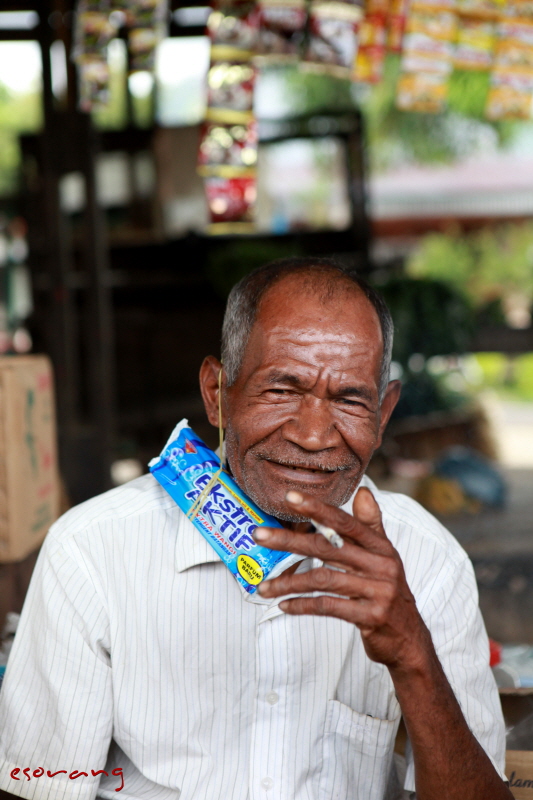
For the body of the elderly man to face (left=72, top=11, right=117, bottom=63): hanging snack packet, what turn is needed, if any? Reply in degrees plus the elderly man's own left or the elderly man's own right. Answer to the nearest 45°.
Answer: approximately 180°

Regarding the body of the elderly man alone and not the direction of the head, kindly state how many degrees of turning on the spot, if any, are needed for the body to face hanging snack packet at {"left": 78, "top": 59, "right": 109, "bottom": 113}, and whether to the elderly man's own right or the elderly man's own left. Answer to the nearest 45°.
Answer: approximately 180°

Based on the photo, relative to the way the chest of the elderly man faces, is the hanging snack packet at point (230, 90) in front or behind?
behind

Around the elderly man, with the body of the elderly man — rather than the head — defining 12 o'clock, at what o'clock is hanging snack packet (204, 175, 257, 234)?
The hanging snack packet is roughly at 6 o'clock from the elderly man.

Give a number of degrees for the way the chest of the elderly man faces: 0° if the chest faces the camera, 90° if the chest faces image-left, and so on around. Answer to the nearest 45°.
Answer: approximately 0°

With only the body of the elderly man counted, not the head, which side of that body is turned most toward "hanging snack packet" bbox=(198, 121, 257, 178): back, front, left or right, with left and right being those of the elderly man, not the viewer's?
back

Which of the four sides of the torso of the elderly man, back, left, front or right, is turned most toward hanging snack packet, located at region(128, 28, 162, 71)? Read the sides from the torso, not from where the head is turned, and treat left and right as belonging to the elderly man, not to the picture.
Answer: back

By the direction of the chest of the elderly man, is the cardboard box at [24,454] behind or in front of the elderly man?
behind

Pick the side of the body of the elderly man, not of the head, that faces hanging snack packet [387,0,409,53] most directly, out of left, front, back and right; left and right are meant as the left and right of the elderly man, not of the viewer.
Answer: back

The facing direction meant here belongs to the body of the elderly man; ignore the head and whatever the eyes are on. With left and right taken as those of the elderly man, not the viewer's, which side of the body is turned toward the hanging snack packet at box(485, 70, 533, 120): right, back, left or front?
back
